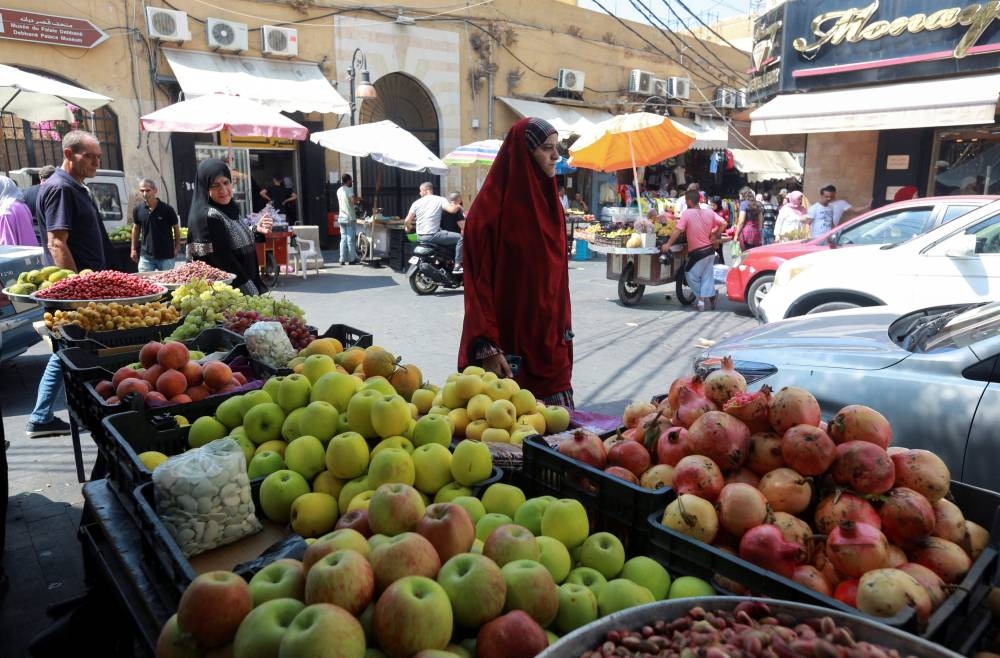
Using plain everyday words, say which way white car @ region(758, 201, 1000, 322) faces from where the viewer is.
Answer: facing to the left of the viewer

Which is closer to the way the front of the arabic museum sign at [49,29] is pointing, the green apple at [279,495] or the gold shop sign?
the green apple

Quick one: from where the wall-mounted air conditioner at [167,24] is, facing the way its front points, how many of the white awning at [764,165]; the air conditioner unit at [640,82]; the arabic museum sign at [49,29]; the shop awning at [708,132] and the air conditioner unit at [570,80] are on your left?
4

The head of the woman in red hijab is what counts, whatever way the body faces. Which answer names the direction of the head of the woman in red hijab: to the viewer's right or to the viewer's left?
to the viewer's right

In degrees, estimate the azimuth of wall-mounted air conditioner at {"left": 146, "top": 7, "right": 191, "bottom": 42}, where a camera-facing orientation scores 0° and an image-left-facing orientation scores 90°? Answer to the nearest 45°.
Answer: approximately 0°

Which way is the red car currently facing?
to the viewer's left

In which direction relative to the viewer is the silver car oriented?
to the viewer's left
